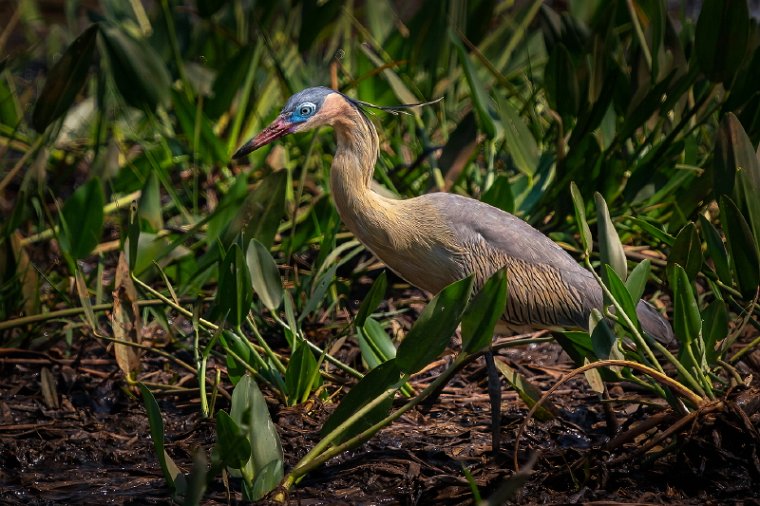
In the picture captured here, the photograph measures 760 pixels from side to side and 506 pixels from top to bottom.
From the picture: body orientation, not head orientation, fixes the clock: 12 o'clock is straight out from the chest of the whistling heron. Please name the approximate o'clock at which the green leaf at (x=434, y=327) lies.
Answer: The green leaf is roughly at 9 o'clock from the whistling heron.

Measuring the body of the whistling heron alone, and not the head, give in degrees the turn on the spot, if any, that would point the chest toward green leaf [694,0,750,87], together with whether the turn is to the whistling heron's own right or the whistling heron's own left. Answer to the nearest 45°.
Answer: approximately 135° to the whistling heron's own right

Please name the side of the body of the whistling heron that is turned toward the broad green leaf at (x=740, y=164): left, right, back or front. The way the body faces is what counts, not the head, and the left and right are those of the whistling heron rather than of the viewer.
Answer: back

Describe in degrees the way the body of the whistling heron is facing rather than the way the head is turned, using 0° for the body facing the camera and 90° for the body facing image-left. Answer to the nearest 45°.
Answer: approximately 90°

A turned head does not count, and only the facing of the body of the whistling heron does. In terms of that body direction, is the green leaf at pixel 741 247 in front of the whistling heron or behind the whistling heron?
behind

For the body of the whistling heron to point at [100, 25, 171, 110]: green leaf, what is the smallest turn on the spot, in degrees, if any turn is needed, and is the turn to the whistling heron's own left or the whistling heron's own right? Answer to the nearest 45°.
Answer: approximately 45° to the whistling heron's own right

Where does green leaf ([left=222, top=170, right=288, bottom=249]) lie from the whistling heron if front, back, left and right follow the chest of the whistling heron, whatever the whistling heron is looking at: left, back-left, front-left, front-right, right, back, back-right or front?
front

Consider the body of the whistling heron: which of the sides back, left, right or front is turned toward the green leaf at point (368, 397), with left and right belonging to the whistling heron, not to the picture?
left

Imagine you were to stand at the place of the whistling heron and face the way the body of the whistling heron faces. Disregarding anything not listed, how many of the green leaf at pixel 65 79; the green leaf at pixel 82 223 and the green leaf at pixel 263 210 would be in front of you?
3

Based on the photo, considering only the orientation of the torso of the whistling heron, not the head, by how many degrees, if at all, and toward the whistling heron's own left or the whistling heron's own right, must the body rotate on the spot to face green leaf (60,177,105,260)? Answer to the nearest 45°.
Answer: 0° — it already faces it

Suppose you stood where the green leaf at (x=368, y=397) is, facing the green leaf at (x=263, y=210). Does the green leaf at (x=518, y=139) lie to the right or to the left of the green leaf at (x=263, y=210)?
right

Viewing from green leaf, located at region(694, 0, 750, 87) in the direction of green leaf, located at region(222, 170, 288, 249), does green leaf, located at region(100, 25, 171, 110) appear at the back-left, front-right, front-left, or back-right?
front-right

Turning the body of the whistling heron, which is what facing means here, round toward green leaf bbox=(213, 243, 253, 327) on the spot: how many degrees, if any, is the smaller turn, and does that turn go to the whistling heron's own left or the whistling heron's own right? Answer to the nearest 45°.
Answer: approximately 45° to the whistling heron's own left

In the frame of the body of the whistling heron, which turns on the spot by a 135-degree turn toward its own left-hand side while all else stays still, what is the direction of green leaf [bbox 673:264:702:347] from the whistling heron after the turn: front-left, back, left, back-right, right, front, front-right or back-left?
front

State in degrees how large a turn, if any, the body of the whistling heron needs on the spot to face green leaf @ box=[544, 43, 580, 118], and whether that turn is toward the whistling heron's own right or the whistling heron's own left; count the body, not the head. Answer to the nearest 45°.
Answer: approximately 135° to the whistling heron's own right
